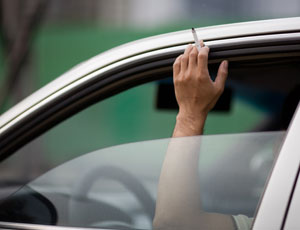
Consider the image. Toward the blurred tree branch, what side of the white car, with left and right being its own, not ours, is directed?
right

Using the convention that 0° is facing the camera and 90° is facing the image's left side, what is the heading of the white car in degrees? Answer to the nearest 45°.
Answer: approximately 90°
